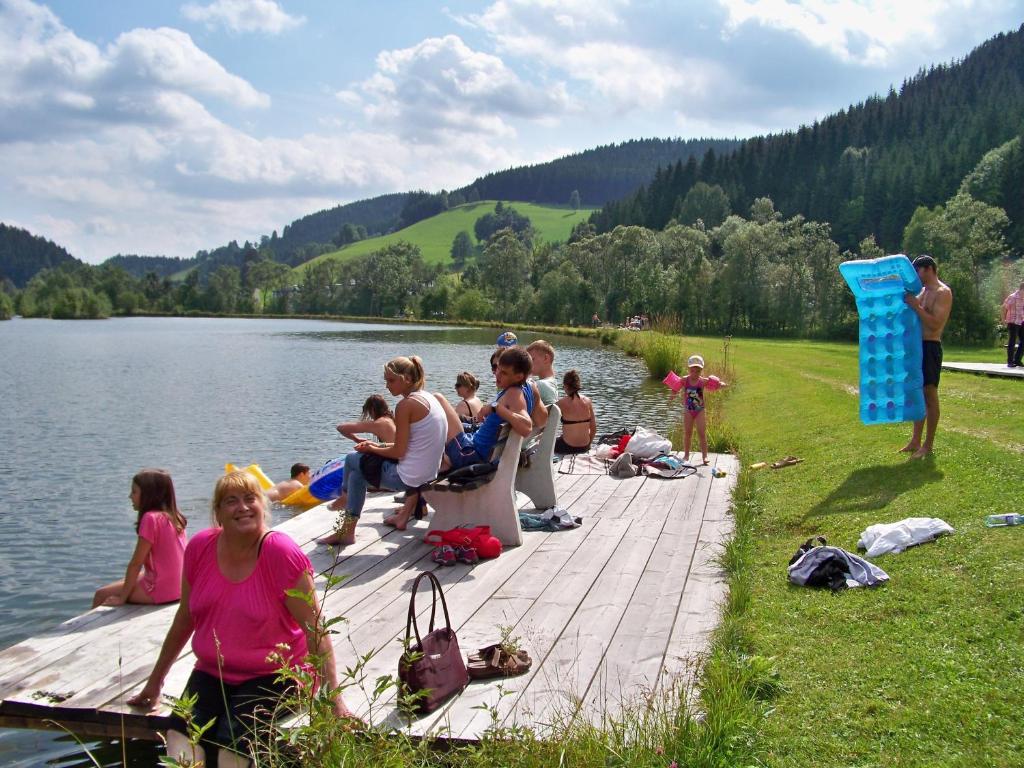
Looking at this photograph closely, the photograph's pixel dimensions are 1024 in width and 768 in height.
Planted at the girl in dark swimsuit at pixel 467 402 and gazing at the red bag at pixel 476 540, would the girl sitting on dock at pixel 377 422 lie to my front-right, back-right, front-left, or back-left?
front-right

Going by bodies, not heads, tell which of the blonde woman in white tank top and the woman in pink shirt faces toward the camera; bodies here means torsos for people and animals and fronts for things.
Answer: the woman in pink shirt

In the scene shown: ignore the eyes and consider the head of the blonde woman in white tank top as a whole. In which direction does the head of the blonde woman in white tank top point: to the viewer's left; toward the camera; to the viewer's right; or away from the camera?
to the viewer's left

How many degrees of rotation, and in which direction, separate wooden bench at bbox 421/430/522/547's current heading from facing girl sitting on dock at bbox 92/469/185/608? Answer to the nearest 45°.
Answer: approximately 45° to its left

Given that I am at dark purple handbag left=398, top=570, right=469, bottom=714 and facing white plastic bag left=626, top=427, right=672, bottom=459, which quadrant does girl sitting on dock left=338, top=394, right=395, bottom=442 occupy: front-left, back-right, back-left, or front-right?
front-left

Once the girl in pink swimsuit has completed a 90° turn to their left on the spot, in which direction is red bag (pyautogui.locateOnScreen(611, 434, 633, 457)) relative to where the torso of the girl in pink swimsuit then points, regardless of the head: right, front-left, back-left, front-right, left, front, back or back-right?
back-left

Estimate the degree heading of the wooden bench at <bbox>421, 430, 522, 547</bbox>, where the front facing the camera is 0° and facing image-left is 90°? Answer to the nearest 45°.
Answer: approximately 90°

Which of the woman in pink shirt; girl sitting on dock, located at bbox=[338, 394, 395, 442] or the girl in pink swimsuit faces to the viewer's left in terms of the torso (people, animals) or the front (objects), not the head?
the girl sitting on dock

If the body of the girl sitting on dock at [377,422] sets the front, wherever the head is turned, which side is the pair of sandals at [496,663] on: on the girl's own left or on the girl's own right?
on the girl's own left

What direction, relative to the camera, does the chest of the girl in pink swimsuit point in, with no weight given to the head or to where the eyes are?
toward the camera

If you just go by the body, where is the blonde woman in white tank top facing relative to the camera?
to the viewer's left

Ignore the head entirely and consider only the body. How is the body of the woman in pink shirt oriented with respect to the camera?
toward the camera

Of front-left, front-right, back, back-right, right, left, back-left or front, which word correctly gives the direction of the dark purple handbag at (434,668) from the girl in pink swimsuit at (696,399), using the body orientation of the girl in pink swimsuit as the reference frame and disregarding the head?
front

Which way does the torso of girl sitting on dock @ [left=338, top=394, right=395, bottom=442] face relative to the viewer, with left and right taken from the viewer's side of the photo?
facing to the left of the viewer

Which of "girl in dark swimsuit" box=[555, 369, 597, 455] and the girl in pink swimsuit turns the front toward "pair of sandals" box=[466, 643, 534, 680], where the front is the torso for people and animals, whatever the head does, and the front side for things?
the girl in pink swimsuit
